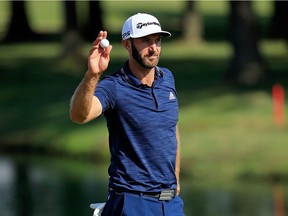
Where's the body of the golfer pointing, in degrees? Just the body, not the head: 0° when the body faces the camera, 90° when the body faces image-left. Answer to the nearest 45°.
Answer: approximately 315°

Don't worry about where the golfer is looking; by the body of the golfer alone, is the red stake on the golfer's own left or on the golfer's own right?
on the golfer's own left
